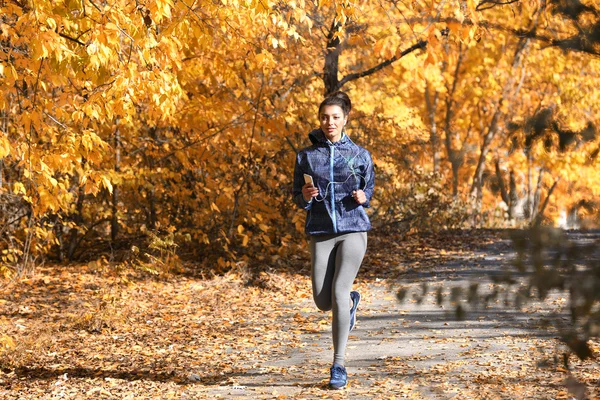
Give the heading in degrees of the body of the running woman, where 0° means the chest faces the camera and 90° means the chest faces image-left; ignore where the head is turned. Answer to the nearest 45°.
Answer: approximately 0°

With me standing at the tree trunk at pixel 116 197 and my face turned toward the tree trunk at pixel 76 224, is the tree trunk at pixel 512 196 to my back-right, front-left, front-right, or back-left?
back-left

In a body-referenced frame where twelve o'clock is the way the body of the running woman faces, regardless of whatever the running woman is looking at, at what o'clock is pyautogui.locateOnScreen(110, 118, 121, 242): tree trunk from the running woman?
The tree trunk is roughly at 5 o'clock from the running woman.
